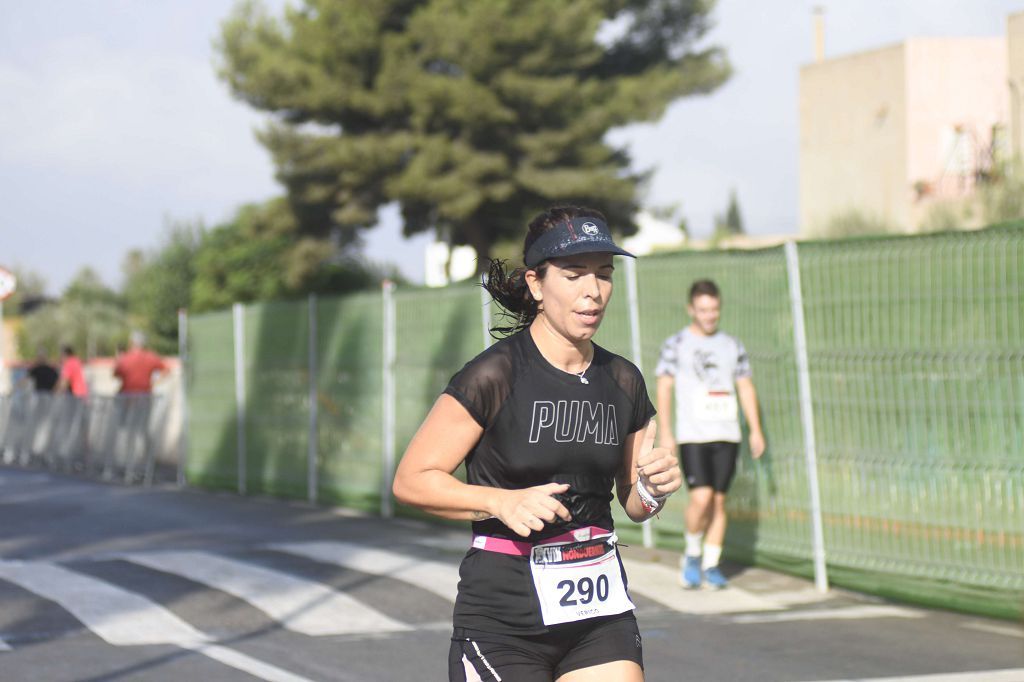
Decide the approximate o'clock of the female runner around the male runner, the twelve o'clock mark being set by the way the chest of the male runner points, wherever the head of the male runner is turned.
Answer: The female runner is roughly at 12 o'clock from the male runner.

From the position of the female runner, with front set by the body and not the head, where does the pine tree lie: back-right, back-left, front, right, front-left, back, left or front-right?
back-left

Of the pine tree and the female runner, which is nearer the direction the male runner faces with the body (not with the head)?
the female runner

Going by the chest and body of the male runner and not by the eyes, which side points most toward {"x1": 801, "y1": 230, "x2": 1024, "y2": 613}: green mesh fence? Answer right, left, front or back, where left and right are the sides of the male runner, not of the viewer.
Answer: left

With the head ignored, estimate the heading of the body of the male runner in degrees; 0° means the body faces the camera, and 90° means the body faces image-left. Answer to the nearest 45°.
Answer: approximately 0°

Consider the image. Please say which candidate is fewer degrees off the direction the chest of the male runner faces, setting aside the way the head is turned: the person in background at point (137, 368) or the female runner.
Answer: the female runner

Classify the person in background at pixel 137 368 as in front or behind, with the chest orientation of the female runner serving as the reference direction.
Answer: behind

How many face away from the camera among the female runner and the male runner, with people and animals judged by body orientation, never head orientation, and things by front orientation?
0

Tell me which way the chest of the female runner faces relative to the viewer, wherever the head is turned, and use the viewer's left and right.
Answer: facing the viewer and to the right of the viewer

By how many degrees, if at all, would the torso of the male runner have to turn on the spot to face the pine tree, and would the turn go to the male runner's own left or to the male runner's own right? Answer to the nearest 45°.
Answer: approximately 180°
